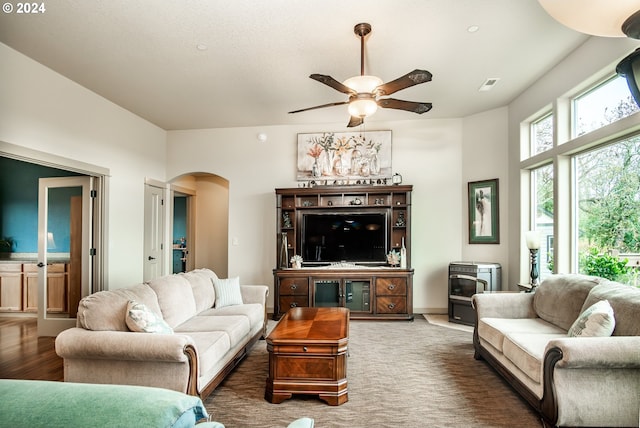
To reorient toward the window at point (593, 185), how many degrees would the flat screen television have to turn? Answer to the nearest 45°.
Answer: approximately 45° to its left

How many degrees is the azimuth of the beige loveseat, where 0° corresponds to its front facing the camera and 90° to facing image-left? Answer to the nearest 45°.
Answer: approximately 45°

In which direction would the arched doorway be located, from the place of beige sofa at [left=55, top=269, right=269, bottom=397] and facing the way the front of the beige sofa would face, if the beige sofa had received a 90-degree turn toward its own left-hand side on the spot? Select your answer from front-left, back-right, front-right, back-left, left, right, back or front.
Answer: front-left

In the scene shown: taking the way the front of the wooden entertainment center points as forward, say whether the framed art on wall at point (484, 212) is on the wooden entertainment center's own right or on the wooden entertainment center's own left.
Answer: on the wooden entertainment center's own left

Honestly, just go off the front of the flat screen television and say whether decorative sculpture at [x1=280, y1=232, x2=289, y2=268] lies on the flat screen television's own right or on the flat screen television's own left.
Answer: on the flat screen television's own right

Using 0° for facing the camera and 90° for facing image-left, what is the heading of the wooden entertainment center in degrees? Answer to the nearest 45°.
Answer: approximately 0°

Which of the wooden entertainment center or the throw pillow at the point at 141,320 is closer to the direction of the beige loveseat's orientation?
the throw pillow

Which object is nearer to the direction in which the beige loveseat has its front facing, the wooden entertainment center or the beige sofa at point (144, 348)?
the beige sofa

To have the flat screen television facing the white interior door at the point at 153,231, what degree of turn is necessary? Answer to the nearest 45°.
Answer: approximately 90° to its right

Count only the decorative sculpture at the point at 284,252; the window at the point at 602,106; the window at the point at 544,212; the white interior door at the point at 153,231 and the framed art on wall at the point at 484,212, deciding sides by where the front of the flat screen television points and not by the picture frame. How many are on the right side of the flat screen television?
2

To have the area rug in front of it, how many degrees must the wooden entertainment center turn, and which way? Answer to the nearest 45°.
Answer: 0° — it already faces it
